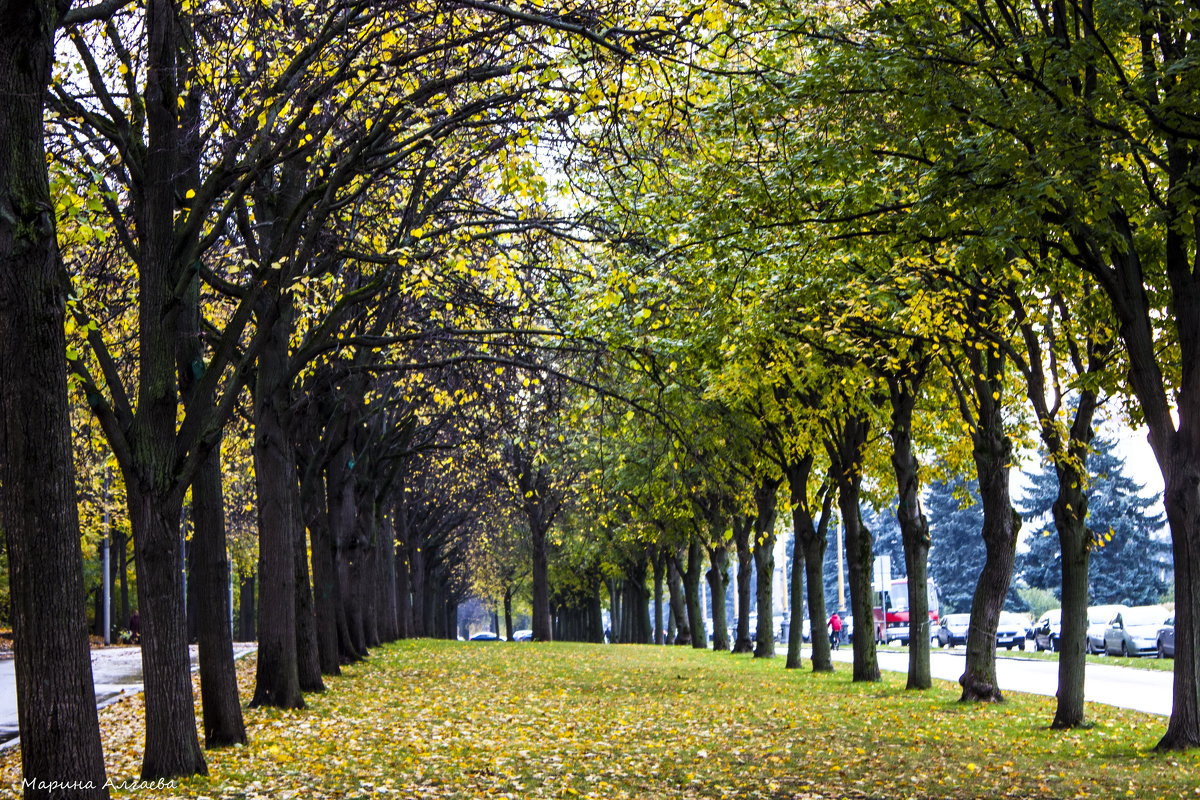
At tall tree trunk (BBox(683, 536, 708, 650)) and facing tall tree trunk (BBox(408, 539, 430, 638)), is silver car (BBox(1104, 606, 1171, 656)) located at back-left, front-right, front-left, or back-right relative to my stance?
back-right

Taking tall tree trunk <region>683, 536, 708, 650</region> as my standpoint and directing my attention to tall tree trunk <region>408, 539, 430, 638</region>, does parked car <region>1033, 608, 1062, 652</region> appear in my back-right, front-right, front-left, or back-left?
back-right

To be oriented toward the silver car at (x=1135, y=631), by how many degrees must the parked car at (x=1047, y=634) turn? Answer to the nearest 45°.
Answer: approximately 45° to its left

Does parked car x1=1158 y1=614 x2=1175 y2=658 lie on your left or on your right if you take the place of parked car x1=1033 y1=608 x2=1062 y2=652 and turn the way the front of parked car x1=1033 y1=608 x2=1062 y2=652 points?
on your left

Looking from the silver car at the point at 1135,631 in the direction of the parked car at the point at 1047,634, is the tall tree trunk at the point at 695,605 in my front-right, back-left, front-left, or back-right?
front-left

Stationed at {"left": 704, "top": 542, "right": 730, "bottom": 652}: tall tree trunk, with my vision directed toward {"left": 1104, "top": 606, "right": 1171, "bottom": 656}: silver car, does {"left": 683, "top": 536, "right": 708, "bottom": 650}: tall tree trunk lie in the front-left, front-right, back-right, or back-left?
back-left
